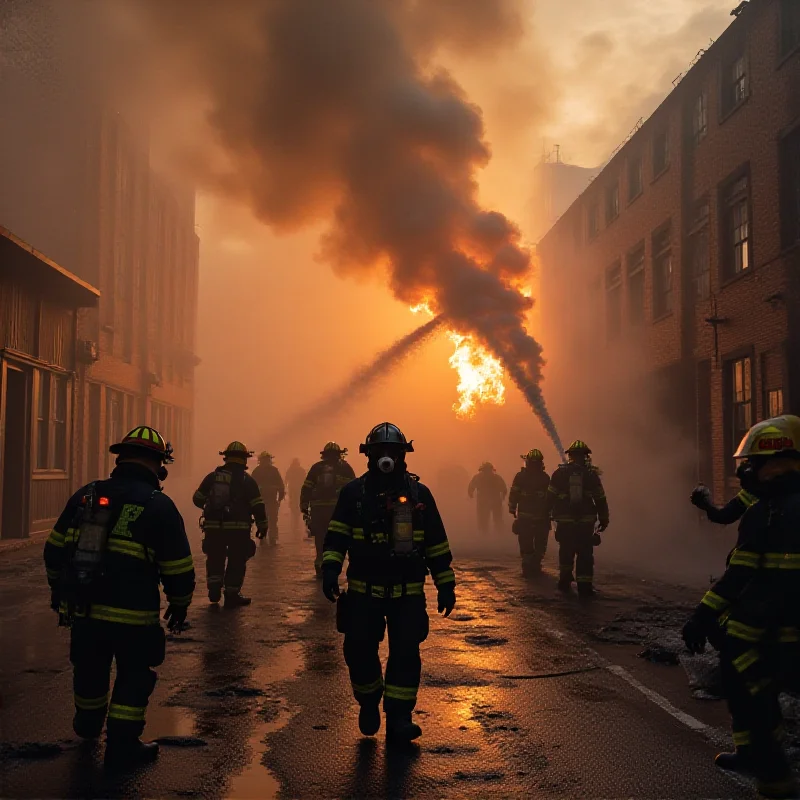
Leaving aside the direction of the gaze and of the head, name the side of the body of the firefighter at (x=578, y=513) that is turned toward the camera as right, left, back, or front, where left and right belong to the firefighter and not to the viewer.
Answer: back

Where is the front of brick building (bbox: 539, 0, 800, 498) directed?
to the viewer's left

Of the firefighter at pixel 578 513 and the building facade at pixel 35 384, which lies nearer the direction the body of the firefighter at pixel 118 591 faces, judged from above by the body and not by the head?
the firefighter

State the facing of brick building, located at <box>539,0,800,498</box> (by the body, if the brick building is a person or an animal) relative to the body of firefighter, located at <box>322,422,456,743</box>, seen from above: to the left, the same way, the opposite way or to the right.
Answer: to the right

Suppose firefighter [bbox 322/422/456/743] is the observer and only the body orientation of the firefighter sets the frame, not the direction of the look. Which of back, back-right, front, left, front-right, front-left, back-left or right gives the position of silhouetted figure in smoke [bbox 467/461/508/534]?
back

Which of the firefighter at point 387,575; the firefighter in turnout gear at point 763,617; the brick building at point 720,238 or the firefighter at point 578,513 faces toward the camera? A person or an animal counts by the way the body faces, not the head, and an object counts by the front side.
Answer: the firefighter at point 387,575

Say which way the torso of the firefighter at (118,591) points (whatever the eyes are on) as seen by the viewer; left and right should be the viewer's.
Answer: facing away from the viewer and to the right of the viewer

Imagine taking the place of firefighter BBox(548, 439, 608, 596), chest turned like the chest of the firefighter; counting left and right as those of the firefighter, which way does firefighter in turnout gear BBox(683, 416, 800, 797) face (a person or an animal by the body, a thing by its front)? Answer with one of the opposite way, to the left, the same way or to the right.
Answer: to the left
